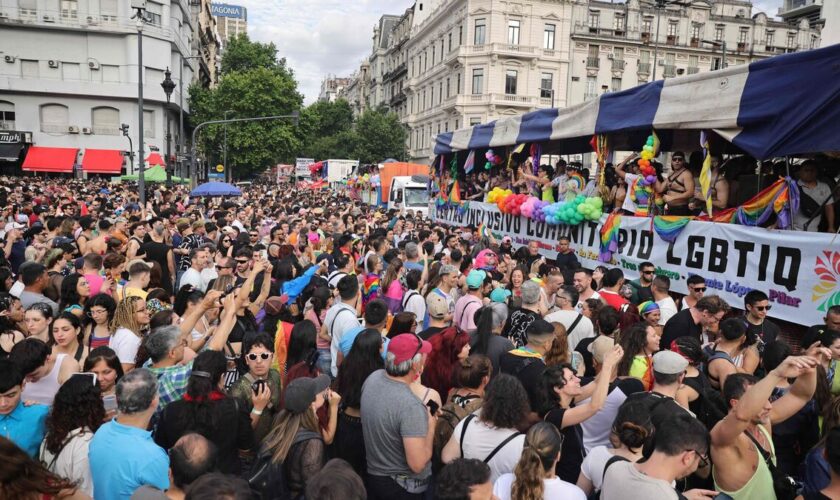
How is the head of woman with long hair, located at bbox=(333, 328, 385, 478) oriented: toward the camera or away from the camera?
away from the camera

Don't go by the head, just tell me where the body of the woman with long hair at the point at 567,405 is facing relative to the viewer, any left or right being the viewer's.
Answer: facing to the right of the viewer

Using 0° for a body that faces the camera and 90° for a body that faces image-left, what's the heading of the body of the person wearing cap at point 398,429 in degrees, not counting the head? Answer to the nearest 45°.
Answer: approximately 225°

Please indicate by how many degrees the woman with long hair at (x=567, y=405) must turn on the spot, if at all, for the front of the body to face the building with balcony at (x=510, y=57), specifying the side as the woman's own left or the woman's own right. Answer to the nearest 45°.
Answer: approximately 90° to the woman's own left

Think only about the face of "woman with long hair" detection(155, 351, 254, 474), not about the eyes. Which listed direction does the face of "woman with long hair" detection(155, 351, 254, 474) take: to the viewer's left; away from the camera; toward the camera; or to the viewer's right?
away from the camera

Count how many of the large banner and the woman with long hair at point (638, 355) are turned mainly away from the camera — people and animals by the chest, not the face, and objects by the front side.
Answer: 0

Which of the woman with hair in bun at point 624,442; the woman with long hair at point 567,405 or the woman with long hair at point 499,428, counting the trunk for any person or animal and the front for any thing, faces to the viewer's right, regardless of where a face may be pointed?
the woman with long hair at point 567,405

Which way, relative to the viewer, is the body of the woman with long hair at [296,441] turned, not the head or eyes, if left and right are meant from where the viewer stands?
facing away from the viewer and to the right of the viewer

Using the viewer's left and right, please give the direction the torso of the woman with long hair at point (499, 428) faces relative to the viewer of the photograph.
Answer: facing away from the viewer

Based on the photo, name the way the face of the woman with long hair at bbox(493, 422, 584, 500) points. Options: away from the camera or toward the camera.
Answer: away from the camera

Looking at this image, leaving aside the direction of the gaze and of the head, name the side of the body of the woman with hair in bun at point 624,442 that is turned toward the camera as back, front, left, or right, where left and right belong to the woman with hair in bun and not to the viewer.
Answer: back

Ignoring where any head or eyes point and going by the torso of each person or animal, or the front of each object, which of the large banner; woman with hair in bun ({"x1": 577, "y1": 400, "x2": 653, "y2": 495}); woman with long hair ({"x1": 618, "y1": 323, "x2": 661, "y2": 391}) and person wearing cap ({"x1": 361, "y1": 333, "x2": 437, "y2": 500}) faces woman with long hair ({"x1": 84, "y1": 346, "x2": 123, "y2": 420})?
the large banner

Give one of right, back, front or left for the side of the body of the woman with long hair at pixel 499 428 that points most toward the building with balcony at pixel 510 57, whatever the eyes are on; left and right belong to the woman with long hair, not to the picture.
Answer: front

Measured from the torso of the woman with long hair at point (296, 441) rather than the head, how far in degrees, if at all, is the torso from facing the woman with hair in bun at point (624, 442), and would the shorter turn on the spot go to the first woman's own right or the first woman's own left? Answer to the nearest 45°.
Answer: approximately 45° to the first woman's own right

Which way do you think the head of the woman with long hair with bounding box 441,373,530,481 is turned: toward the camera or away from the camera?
away from the camera
